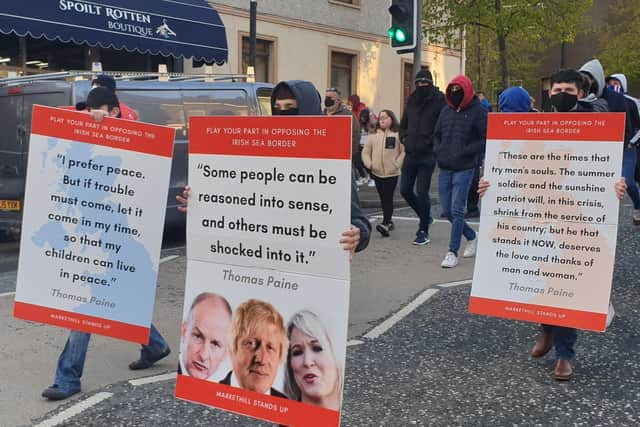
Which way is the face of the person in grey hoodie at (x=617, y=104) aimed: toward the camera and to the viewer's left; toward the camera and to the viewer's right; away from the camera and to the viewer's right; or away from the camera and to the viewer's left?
toward the camera and to the viewer's left

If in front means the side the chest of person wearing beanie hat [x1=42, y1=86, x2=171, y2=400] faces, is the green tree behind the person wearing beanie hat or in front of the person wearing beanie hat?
behind

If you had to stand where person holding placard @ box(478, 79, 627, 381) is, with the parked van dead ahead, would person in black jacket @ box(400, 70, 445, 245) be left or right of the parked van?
right

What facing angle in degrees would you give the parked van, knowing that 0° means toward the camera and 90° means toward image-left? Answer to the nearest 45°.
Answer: approximately 225°

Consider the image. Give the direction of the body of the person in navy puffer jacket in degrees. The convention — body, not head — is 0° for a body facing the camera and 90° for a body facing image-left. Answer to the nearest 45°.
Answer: approximately 45°

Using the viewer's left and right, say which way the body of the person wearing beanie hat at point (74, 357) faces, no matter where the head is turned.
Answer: facing the viewer and to the left of the viewer

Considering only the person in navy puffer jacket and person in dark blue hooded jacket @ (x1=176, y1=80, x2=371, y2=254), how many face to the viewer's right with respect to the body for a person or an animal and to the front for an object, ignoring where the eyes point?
0

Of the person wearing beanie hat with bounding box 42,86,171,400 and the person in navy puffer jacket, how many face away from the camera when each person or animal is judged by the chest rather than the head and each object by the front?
0

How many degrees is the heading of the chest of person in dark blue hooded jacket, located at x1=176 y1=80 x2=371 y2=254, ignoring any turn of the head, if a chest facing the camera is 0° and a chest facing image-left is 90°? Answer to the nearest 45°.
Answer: approximately 45°

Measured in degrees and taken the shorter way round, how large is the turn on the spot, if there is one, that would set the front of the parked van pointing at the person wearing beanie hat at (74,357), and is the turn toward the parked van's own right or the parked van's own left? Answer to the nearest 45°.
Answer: approximately 135° to the parked van's own right

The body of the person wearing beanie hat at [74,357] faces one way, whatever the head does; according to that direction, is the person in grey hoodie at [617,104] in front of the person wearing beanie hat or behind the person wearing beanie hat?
behind

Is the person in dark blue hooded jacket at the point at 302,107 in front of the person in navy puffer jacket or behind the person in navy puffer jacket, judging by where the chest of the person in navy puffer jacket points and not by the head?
in front
